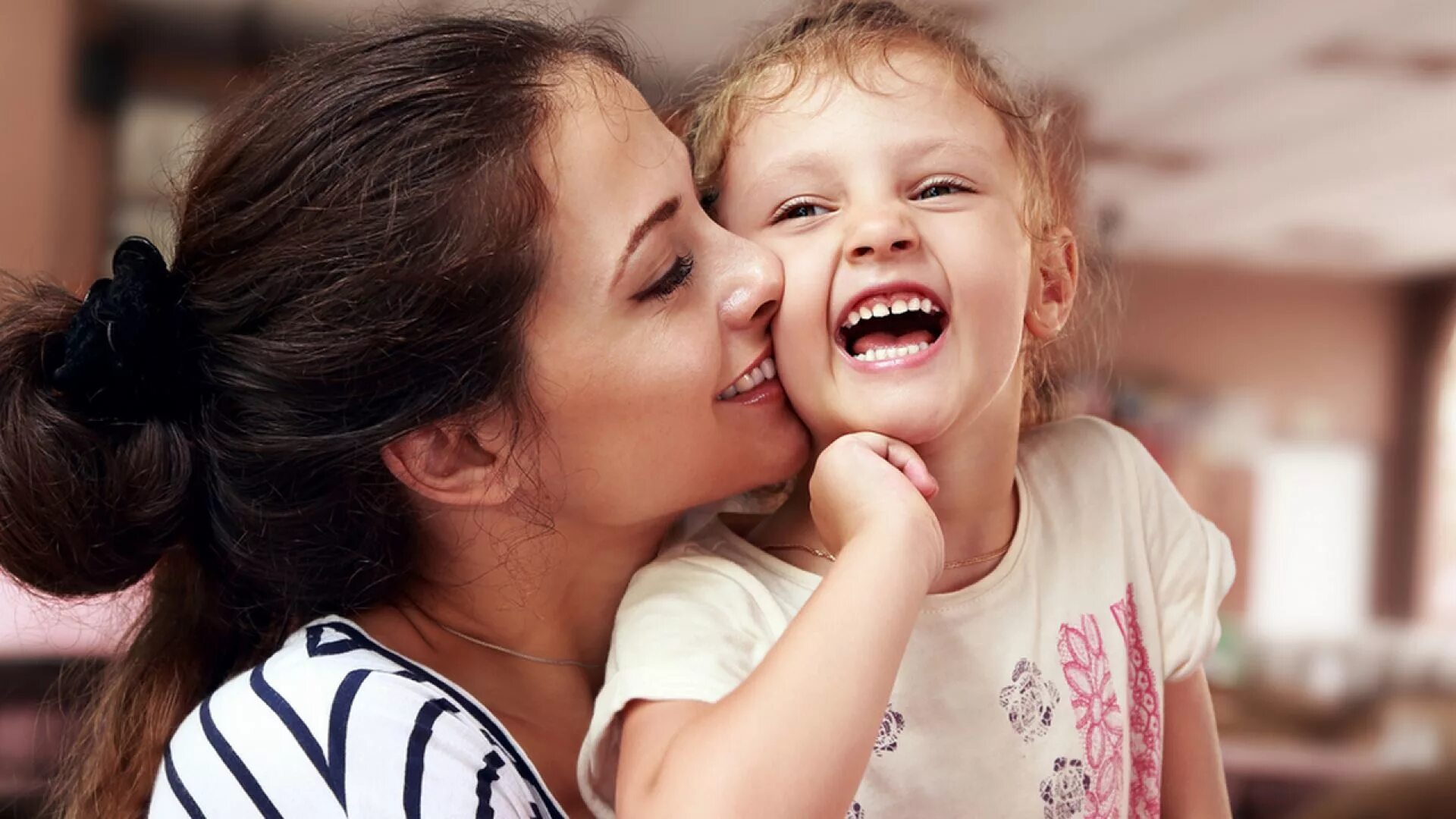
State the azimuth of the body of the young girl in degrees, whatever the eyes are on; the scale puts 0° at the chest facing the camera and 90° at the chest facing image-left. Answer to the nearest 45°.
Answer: approximately 0°

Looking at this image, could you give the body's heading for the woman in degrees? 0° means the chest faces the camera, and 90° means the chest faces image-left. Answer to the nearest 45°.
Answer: approximately 270°

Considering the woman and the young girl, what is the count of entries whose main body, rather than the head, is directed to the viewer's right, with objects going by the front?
1

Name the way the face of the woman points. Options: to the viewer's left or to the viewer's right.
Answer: to the viewer's right
